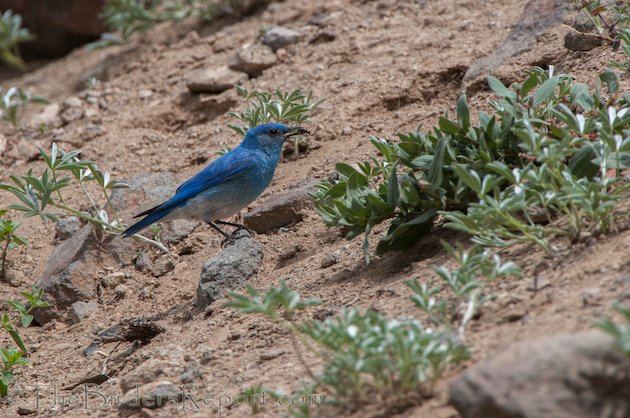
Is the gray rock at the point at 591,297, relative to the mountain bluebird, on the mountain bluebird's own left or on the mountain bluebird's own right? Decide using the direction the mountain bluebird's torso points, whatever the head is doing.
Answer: on the mountain bluebird's own right

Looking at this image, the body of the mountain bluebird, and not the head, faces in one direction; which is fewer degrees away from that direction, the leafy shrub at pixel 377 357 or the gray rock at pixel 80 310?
the leafy shrub

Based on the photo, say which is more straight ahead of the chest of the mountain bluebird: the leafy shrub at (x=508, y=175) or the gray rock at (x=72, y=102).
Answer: the leafy shrub

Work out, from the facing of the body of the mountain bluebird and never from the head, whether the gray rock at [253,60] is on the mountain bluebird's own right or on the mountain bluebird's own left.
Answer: on the mountain bluebird's own left

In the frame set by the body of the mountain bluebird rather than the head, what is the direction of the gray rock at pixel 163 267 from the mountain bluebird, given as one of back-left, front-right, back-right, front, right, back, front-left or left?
back-right

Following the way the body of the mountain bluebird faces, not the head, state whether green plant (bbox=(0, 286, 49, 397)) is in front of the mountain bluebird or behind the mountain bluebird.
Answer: behind

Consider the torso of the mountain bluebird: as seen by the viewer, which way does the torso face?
to the viewer's right

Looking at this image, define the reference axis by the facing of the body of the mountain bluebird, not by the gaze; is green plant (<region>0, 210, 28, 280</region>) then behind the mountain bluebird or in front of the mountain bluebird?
behind

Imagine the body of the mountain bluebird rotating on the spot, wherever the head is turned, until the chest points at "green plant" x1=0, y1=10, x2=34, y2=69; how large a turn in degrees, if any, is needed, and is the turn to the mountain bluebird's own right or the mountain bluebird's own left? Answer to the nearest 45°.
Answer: approximately 135° to the mountain bluebird's own left

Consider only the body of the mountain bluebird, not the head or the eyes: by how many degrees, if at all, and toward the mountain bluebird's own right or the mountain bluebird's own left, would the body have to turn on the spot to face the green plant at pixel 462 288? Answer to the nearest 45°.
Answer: approximately 90° to the mountain bluebird's own right

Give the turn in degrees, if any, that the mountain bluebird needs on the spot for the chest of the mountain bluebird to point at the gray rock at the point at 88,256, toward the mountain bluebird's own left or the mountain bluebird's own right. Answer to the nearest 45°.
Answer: approximately 180°
